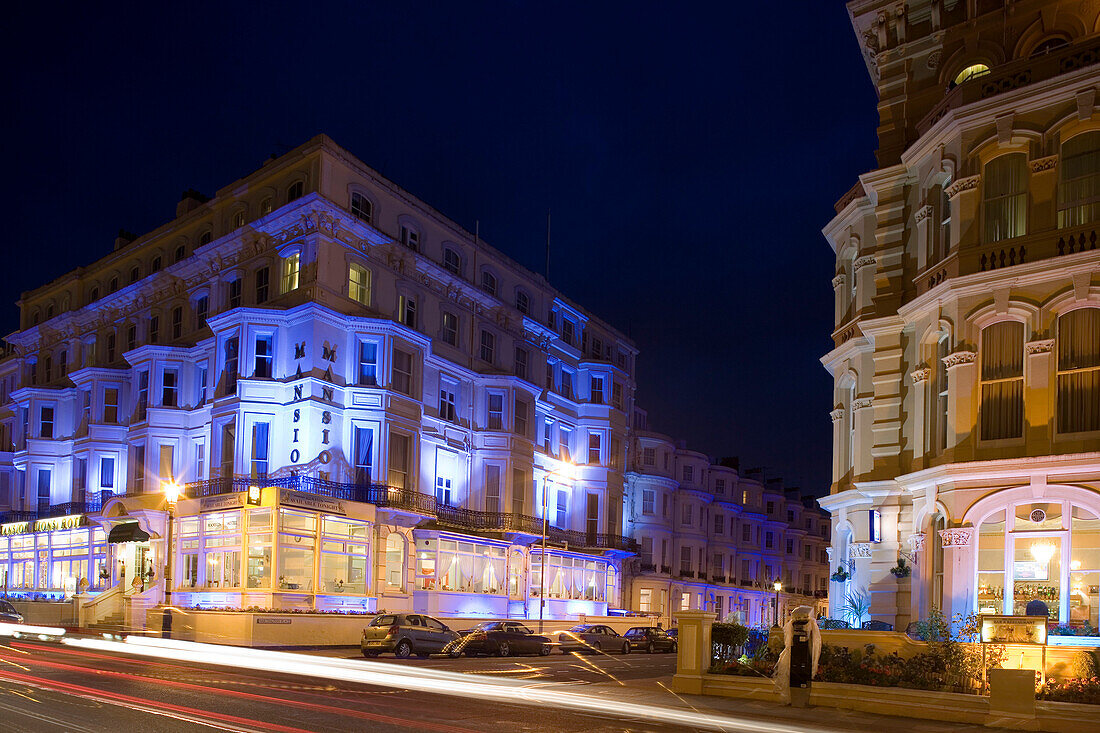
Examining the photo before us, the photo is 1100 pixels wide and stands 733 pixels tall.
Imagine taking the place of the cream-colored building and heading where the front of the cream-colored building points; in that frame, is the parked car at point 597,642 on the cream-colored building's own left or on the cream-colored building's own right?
on the cream-colored building's own right

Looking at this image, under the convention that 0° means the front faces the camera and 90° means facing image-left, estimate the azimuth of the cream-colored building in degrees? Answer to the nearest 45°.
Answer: approximately 45°
